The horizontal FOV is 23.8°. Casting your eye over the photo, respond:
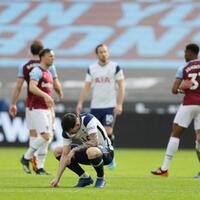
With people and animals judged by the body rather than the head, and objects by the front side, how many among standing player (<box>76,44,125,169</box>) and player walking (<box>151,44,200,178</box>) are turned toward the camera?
1

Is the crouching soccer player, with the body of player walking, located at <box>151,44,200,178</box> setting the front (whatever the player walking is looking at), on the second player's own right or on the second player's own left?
on the second player's own left

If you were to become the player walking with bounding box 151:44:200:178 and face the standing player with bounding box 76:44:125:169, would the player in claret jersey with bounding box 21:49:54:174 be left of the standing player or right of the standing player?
left

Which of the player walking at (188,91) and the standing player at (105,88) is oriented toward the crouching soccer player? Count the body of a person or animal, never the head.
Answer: the standing player

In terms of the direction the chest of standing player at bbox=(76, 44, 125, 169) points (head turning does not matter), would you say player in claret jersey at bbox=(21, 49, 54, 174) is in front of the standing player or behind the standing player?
in front

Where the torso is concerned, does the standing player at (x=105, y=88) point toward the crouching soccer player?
yes
